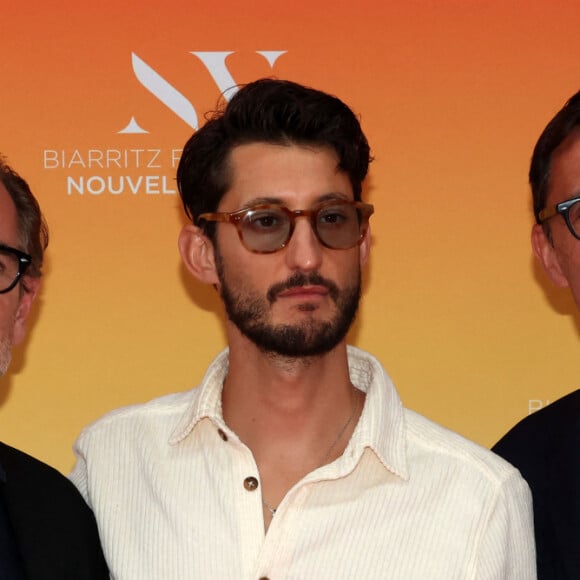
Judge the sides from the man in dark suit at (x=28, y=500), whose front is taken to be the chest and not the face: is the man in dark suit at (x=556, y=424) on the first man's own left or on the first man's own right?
on the first man's own left

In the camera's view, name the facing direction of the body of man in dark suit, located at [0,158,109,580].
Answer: toward the camera
